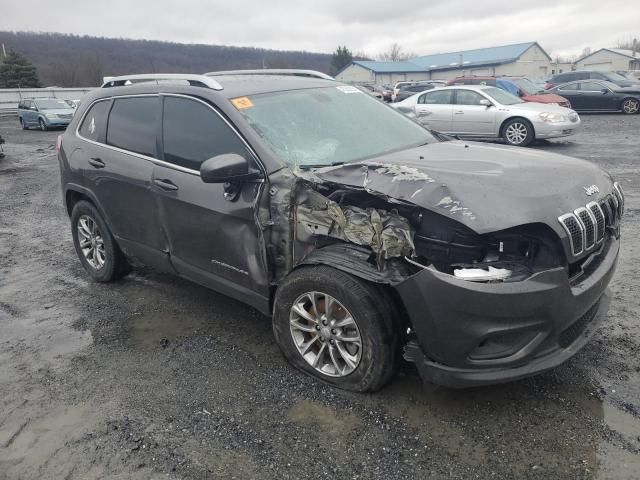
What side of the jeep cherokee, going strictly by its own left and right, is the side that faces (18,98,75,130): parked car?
back

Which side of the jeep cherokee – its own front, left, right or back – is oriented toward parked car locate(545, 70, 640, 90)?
left

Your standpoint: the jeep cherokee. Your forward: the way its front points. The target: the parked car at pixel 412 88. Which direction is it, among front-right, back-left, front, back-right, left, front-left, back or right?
back-left

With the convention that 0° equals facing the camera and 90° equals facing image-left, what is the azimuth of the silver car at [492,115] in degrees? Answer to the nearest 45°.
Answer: approximately 315°

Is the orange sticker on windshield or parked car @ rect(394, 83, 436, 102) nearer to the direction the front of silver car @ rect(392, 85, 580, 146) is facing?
the orange sticker on windshield

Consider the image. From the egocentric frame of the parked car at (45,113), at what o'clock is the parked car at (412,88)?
the parked car at (412,88) is roughly at 11 o'clock from the parked car at (45,113).

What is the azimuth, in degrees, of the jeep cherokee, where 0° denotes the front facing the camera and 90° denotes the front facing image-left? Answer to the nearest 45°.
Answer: approximately 315°

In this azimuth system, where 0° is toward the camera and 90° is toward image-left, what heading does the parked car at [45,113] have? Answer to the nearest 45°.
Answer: approximately 315°

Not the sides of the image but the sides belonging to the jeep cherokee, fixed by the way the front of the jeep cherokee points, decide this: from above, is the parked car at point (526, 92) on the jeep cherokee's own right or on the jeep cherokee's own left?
on the jeep cherokee's own left

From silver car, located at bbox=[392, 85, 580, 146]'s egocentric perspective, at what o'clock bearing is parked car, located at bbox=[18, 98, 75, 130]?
The parked car is roughly at 5 o'clock from the silver car.

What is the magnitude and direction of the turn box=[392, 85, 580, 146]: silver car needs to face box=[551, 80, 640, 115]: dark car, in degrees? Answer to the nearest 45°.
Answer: approximately 90° to its left
